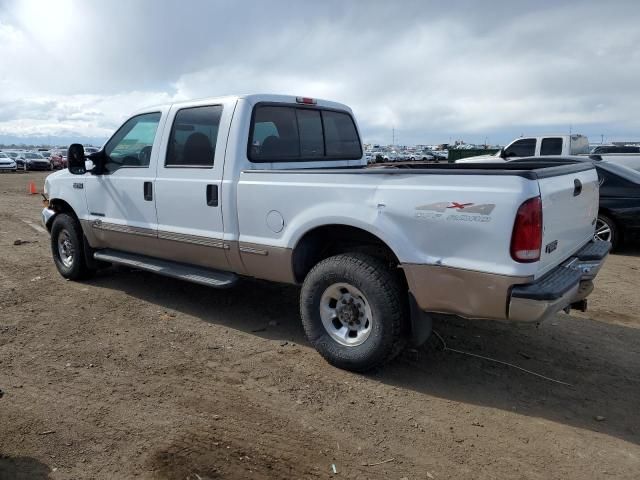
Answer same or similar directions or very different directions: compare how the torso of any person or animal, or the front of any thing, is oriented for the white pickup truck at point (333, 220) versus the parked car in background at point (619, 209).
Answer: same or similar directions

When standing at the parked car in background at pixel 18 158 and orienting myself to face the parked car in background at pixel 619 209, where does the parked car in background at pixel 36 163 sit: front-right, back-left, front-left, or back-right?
front-left

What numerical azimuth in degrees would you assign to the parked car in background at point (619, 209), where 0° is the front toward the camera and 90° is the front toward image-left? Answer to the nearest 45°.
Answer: approximately 135°

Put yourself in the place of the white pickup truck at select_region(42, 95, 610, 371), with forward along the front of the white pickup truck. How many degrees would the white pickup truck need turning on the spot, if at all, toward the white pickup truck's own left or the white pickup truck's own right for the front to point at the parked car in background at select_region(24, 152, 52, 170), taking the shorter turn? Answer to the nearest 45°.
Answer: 0° — it already faces it

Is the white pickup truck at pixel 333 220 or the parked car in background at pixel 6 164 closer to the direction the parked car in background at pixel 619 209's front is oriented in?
the parked car in background

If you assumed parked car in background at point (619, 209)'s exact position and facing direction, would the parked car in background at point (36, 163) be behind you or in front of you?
in front

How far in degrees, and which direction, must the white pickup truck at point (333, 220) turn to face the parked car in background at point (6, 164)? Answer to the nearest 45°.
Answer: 0° — it already faces it

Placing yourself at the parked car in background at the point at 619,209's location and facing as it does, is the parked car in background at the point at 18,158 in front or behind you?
in front

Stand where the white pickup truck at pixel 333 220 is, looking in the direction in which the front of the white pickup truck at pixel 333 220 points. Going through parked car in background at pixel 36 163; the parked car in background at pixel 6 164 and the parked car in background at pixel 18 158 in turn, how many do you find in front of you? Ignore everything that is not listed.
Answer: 3

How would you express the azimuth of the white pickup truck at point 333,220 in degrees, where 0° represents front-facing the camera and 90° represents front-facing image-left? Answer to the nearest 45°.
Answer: approximately 135°

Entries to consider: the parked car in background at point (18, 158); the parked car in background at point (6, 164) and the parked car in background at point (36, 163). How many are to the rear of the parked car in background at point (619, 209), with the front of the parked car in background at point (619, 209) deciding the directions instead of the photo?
0

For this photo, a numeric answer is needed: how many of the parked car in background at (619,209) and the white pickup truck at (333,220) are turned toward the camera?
0

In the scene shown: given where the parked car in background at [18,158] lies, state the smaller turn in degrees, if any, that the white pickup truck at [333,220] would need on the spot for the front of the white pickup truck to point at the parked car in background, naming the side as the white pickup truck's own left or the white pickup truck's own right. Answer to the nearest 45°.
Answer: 0° — it already faces it
